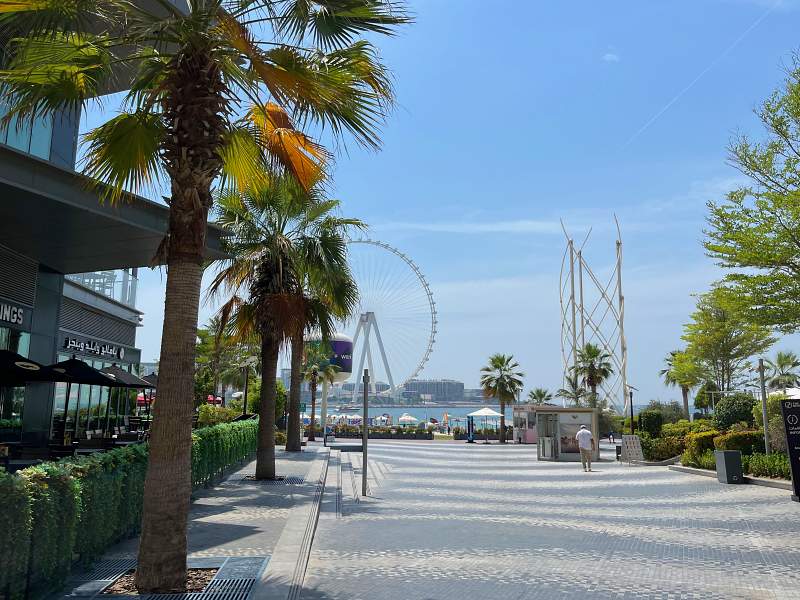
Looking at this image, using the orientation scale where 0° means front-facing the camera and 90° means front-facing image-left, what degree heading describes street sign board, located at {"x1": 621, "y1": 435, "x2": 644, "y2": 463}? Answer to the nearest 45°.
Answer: approximately 0°

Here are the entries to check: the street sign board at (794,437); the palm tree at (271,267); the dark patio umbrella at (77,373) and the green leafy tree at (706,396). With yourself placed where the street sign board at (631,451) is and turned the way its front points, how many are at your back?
1

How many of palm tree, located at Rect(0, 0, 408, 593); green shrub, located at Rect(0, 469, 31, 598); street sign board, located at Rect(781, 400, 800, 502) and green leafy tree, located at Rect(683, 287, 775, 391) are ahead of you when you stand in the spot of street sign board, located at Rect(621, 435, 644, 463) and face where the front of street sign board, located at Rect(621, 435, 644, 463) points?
3

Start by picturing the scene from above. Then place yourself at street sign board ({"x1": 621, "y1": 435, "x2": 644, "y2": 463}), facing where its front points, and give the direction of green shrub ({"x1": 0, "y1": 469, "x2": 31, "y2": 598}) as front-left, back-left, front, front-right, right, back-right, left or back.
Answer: front

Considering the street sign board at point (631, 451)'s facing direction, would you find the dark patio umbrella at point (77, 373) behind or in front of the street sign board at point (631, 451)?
in front

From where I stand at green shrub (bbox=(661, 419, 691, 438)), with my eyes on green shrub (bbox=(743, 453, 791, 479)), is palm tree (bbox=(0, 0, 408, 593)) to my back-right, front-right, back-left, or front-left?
front-right

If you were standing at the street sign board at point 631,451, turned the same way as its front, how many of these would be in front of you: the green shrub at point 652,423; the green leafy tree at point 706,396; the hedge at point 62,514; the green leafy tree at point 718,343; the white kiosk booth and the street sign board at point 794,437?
2

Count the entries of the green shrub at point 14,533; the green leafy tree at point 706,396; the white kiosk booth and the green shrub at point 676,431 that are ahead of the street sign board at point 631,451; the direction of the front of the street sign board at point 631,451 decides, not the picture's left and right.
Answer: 1

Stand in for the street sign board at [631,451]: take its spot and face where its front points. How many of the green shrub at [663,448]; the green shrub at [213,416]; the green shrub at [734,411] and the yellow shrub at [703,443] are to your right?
1

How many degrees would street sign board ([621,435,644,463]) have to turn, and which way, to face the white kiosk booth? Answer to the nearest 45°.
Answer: approximately 135° to its right

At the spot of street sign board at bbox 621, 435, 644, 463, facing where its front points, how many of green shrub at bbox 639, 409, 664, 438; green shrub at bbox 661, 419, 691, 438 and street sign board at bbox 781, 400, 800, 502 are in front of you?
1

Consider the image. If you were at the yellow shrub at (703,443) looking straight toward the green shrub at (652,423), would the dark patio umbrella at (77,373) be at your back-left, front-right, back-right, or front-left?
back-left

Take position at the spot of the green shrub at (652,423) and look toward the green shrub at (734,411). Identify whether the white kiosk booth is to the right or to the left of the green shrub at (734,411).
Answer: right

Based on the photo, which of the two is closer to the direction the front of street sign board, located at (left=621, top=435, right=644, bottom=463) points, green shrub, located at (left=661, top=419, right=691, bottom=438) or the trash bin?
the trash bin

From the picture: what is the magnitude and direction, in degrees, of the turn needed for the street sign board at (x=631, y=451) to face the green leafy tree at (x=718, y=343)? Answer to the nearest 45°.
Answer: approximately 180°

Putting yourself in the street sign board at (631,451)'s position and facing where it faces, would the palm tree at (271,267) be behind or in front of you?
in front

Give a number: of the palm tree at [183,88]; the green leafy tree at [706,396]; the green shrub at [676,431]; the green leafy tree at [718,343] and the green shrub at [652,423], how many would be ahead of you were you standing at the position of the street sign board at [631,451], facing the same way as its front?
1

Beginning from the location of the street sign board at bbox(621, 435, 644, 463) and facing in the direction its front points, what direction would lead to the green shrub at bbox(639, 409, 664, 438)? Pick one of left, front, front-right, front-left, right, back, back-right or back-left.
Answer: back

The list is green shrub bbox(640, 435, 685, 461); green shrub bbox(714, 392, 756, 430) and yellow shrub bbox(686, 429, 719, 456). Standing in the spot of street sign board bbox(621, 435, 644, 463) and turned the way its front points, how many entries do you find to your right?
0

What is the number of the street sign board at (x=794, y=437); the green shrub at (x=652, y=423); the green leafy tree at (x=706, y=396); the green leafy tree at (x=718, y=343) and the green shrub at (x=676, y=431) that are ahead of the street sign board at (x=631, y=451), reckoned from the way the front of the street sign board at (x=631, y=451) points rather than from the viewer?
1
